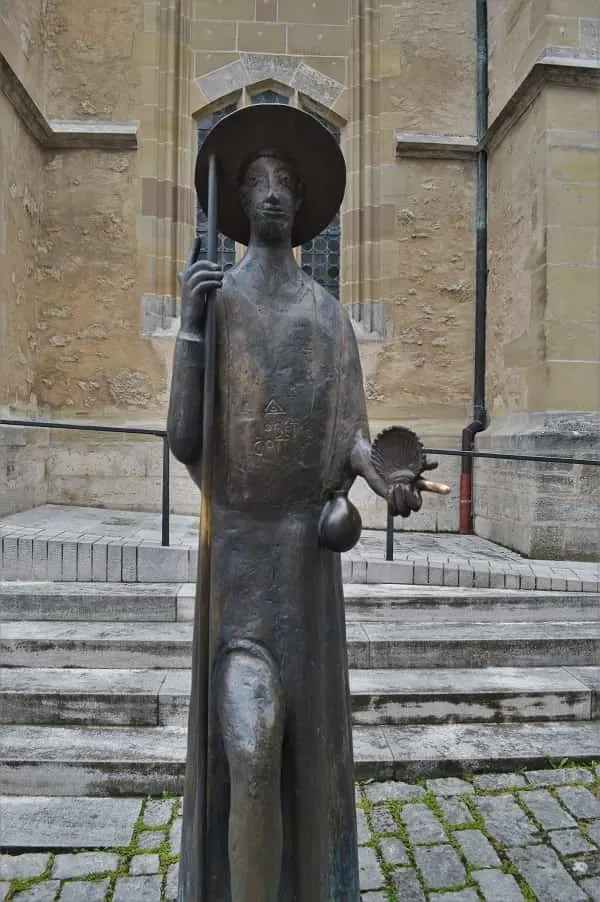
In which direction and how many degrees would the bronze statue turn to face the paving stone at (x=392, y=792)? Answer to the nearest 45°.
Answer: approximately 180°

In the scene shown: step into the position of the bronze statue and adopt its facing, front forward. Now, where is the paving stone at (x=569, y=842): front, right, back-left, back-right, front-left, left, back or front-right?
back-left

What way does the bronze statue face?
toward the camera

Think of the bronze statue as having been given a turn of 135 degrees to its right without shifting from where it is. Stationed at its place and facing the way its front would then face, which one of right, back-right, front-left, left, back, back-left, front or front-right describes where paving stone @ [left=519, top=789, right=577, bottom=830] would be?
right

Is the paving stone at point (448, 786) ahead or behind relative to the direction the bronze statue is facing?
behind

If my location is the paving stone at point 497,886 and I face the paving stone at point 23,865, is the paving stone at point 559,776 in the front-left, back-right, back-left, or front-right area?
back-right

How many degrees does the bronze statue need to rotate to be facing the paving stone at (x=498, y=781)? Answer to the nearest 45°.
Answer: approximately 135° to its left
